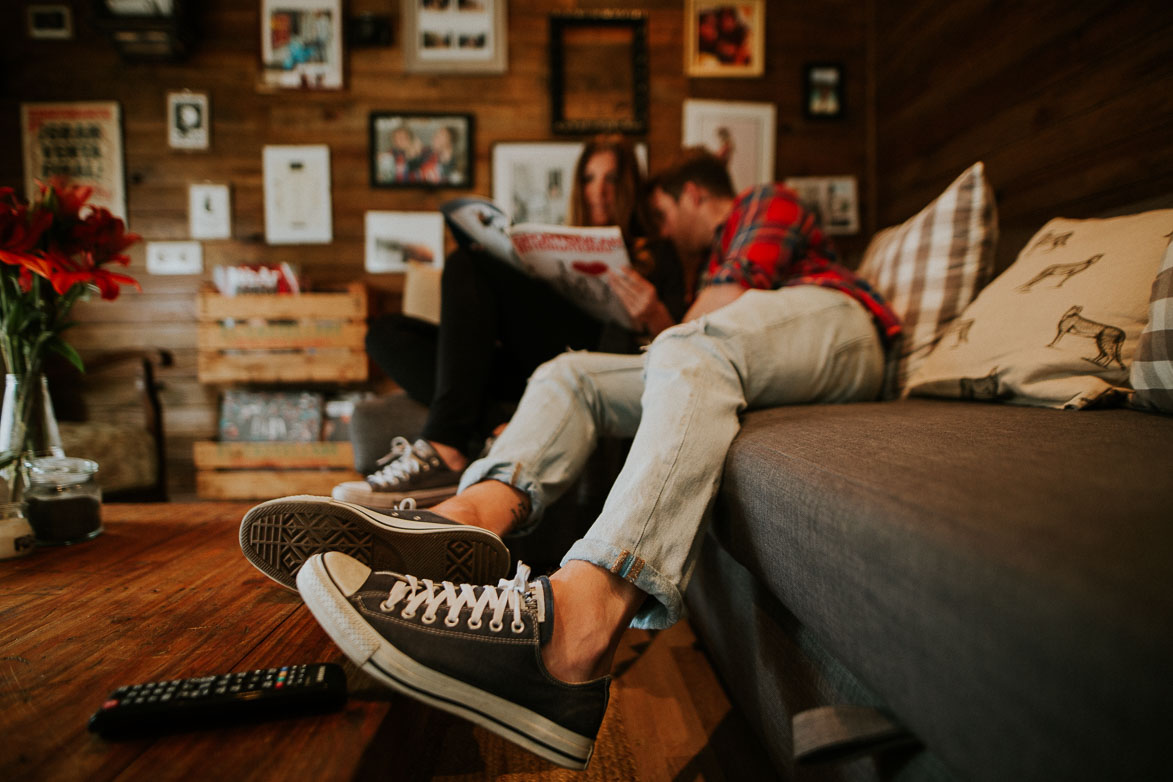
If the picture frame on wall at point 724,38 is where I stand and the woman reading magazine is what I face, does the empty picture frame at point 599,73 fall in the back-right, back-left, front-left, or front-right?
front-right

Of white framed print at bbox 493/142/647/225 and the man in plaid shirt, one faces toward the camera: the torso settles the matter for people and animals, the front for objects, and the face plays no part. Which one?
the white framed print

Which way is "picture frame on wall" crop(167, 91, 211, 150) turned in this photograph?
toward the camera

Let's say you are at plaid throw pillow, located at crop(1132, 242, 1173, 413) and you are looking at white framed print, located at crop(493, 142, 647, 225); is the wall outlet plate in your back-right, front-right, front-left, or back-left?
front-left

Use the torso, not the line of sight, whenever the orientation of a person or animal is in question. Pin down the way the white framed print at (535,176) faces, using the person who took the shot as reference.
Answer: facing the viewer

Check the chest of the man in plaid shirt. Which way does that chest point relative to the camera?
to the viewer's left

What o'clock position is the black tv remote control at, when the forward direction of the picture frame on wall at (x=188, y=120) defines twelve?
The black tv remote control is roughly at 12 o'clock from the picture frame on wall.

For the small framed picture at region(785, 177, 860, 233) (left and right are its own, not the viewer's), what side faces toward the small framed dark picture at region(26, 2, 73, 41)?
right
